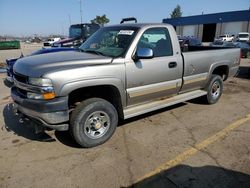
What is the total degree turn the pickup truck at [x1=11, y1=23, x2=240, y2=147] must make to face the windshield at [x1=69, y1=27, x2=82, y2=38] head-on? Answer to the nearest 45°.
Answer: approximately 135° to its right

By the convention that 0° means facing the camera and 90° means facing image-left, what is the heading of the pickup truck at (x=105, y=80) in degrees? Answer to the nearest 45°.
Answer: approximately 45°
